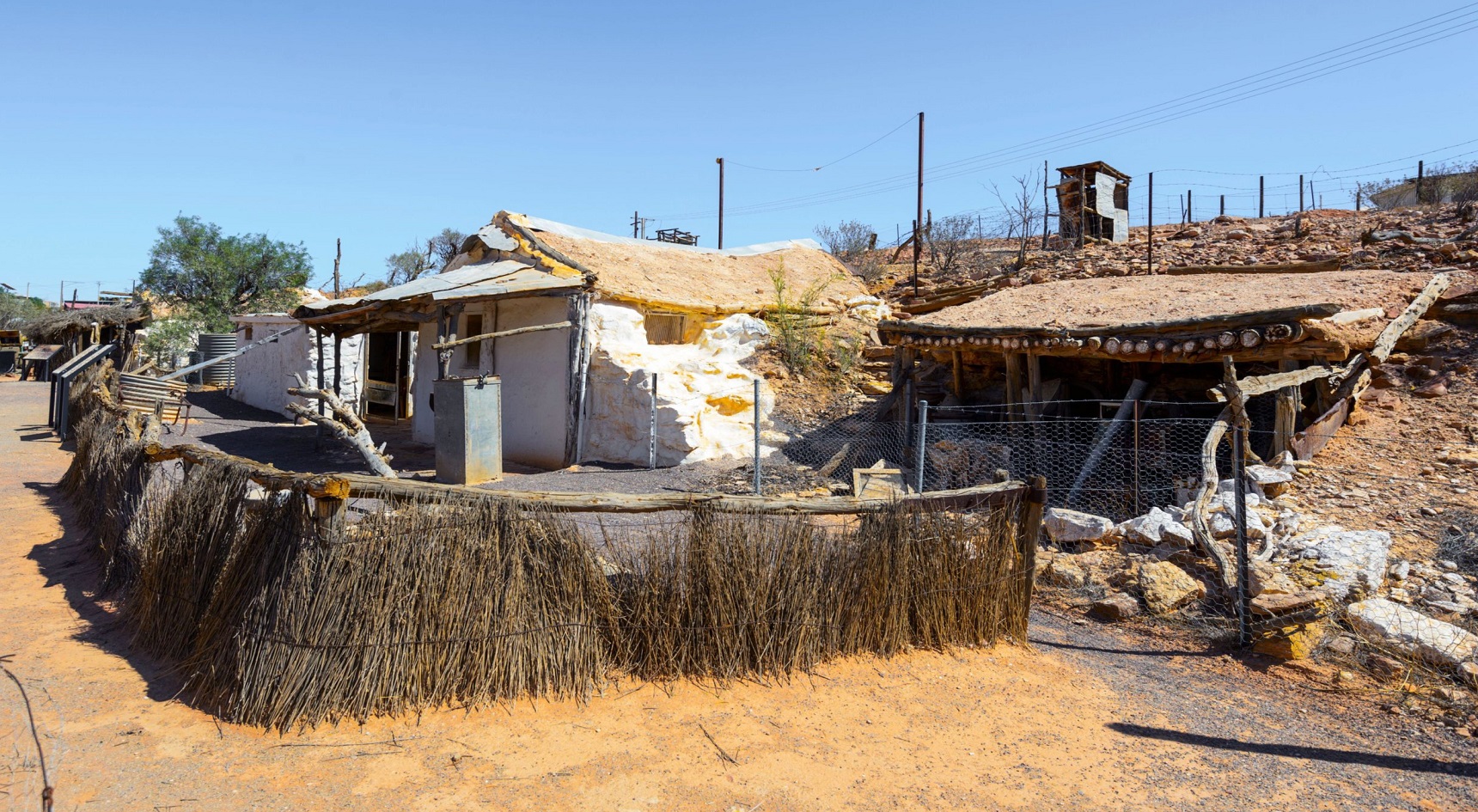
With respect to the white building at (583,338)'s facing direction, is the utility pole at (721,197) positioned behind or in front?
behind

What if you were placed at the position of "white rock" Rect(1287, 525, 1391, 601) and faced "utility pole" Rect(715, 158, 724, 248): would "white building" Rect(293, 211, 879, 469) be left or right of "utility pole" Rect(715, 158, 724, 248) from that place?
left

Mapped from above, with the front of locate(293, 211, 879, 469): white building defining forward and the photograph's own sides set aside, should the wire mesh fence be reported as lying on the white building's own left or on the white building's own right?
on the white building's own left

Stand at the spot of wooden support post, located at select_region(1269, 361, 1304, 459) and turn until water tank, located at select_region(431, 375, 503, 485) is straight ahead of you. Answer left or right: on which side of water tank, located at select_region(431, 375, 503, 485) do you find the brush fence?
left

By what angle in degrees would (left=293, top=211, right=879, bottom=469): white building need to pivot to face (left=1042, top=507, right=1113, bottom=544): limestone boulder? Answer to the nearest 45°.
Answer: approximately 90° to its left

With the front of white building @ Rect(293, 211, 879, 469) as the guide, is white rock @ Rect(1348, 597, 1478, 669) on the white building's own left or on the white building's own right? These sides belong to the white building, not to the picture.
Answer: on the white building's own left

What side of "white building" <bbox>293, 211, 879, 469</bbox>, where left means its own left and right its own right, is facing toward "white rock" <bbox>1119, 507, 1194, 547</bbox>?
left

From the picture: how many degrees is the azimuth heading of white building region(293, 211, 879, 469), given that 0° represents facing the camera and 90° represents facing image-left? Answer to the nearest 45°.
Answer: approximately 45°

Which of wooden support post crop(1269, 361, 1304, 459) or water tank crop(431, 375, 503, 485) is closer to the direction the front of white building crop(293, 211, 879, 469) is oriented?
the water tank

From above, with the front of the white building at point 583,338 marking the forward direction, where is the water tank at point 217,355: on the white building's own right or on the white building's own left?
on the white building's own right

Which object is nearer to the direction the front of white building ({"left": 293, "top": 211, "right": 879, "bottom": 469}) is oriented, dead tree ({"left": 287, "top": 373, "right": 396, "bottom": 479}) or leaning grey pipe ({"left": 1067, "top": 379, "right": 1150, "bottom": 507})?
the dead tree

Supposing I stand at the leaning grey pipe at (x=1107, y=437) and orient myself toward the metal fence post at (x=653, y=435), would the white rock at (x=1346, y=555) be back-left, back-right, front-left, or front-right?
back-left

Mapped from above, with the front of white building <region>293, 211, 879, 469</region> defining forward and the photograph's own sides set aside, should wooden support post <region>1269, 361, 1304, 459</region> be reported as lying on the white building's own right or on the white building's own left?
on the white building's own left

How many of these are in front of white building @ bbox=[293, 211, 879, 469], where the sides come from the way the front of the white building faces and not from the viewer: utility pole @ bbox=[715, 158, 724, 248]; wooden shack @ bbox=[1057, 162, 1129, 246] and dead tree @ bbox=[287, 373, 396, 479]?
1

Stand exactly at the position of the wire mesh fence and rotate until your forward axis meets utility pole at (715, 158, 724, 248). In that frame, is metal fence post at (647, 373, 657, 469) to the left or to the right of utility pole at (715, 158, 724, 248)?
left

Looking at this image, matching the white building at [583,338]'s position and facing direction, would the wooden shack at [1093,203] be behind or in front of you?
behind
